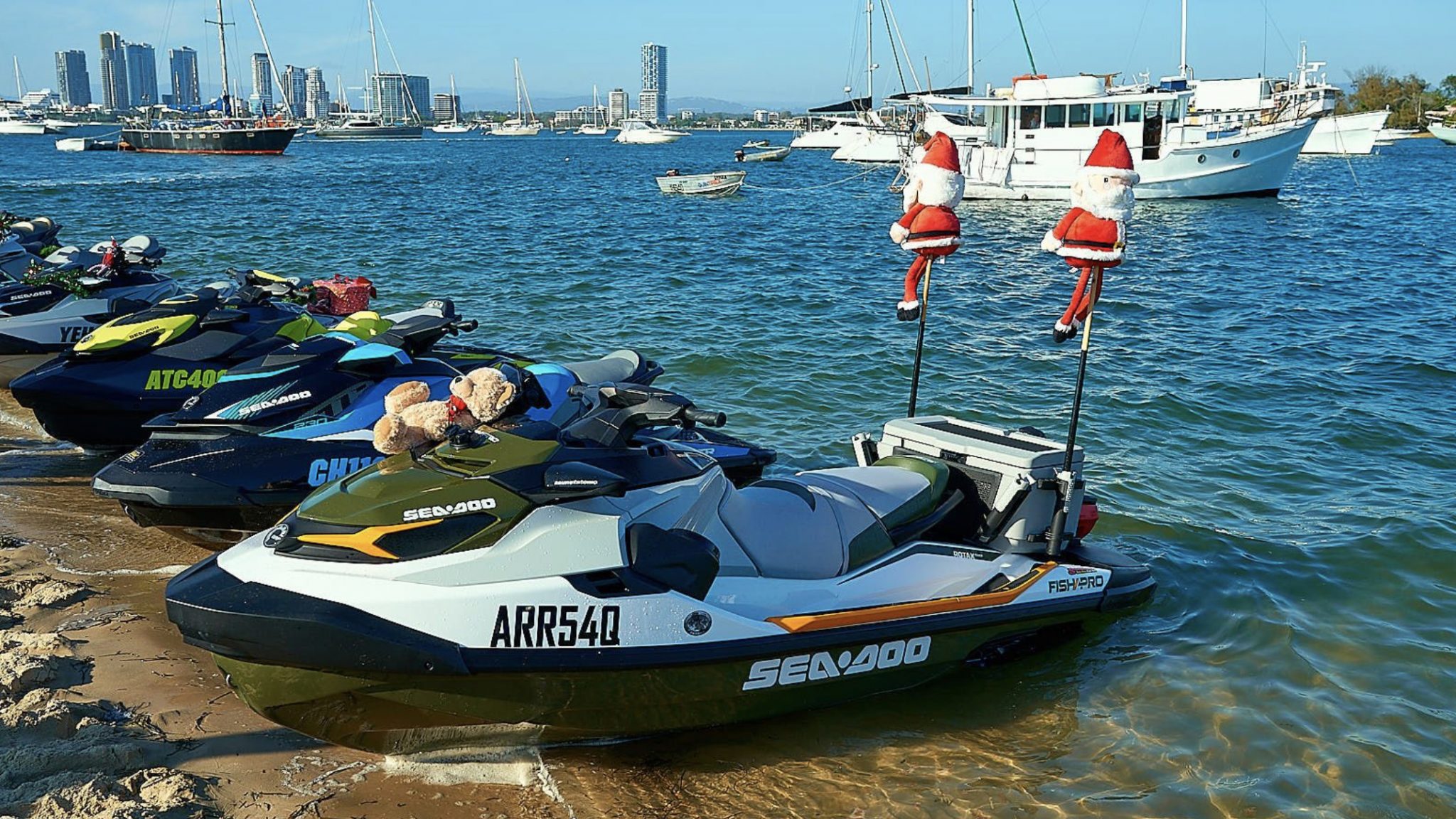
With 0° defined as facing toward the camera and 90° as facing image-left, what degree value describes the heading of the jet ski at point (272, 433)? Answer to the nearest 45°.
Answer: approximately 45°

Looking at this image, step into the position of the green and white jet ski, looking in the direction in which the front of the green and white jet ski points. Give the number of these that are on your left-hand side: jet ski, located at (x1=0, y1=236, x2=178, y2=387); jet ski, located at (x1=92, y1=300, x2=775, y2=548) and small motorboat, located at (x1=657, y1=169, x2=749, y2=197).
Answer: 0

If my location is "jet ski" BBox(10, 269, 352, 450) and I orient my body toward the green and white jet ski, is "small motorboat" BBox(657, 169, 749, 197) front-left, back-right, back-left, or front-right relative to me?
back-left

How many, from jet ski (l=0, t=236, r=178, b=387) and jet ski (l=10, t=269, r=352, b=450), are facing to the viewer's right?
0

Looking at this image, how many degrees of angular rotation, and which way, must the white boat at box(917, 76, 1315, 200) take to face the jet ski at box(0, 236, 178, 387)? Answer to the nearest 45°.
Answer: approximately 90° to its right

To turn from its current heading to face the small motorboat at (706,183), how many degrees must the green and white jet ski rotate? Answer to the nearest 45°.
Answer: approximately 135° to its right

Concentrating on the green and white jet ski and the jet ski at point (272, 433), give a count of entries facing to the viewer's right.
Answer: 0

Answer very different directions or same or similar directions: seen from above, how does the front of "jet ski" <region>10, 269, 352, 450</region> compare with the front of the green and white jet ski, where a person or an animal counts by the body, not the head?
same or similar directions
